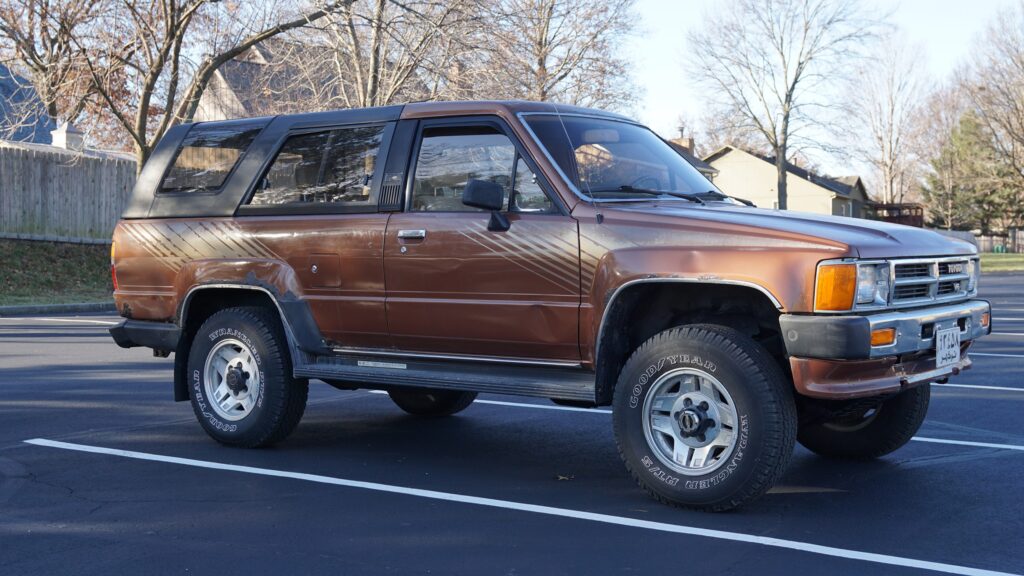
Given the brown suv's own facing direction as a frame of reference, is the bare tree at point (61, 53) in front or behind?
behind

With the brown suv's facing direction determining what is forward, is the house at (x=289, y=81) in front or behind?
behind

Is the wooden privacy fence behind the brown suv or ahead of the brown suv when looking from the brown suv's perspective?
behind

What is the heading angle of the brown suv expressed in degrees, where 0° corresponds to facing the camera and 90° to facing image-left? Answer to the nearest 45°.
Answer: approximately 315°

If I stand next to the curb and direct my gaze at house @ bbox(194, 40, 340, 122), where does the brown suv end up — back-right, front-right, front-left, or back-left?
back-right

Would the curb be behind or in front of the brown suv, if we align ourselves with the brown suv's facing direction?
behind

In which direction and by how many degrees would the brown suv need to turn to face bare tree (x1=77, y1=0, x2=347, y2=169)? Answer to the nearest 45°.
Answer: approximately 180°

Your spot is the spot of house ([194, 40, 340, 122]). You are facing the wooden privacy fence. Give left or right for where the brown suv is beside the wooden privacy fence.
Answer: left
